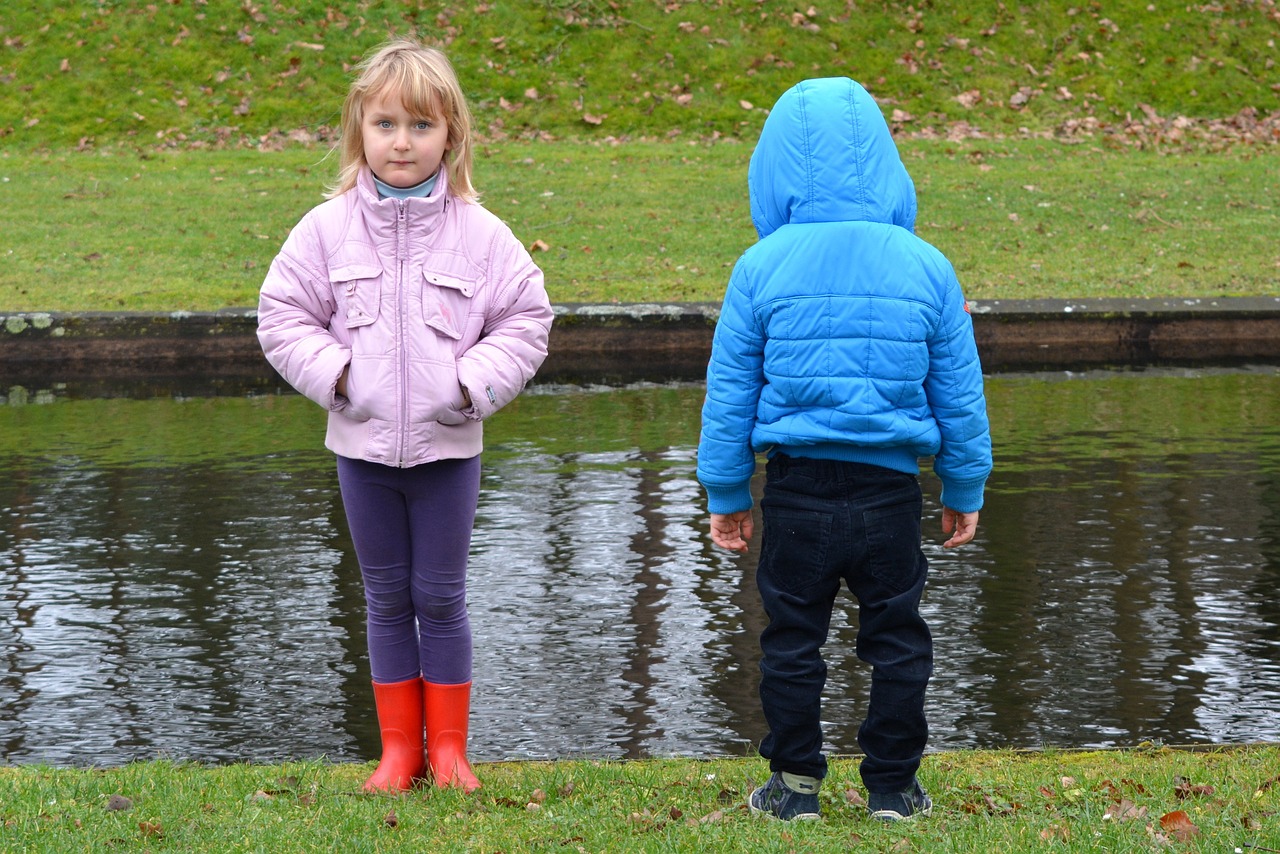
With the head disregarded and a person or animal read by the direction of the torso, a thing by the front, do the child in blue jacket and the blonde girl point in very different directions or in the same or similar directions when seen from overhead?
very different directions

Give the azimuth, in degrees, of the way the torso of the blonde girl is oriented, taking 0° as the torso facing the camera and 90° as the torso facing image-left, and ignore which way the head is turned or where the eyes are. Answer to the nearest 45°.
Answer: approximately 0°

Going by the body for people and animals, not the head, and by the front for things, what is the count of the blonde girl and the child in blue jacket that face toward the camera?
1

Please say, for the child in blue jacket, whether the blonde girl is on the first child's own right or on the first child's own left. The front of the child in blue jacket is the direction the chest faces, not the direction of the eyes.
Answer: on the first child's own left

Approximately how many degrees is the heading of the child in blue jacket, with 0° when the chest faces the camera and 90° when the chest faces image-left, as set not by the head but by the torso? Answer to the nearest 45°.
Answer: approximately 180°

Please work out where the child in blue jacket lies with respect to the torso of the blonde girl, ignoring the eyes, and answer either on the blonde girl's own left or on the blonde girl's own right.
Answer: on the blonde girl's own left

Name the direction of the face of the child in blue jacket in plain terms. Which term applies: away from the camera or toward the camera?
away from the camera
